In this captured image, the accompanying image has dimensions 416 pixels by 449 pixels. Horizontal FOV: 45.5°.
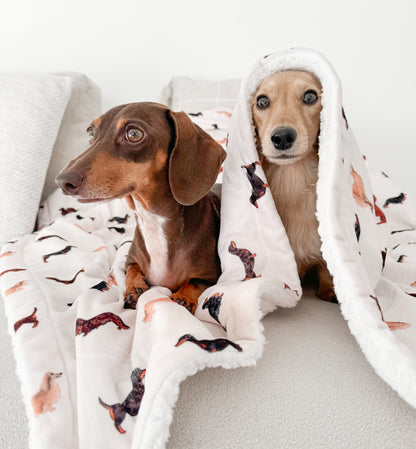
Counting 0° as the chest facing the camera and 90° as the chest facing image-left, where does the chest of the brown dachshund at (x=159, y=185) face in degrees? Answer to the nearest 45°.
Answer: approximately 45°

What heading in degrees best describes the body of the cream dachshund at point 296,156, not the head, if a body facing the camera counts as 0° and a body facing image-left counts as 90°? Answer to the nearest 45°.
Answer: approximately 0°
